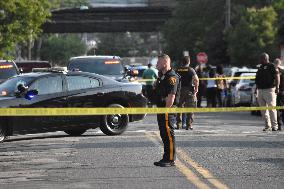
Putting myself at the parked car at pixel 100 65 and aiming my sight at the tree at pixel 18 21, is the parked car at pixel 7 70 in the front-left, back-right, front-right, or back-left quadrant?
front-left

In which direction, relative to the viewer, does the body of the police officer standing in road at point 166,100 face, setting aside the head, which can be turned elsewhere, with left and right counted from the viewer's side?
facing to the left of the viewer

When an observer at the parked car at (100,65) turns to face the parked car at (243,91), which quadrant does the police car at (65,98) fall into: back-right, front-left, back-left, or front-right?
back-right

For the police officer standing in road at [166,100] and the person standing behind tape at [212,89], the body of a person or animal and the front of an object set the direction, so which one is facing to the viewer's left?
the police officer standing in road

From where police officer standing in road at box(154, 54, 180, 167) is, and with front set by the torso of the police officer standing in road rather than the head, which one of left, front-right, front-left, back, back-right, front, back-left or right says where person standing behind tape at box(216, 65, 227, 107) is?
right
